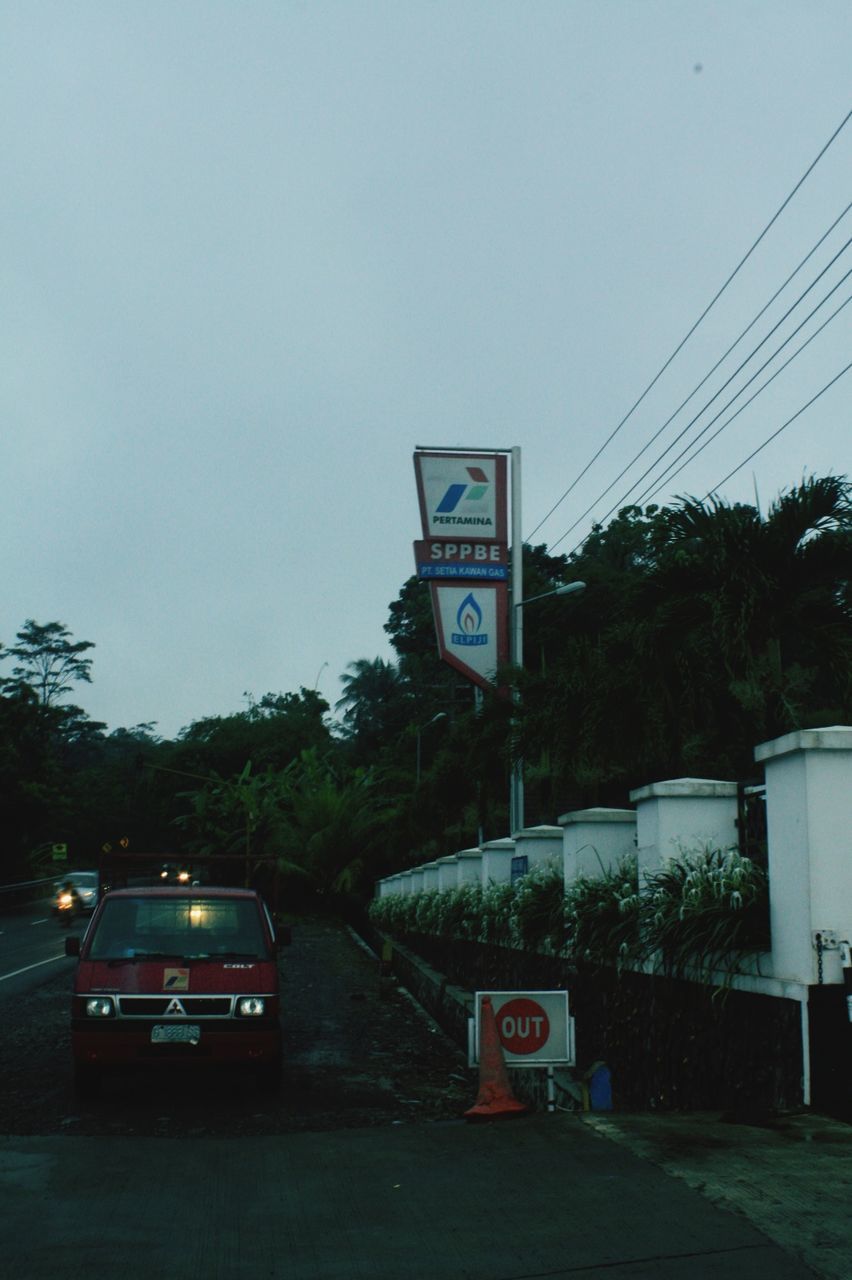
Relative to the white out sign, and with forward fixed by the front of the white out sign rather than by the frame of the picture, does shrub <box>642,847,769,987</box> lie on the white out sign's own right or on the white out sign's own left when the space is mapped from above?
on the white out sign's own left

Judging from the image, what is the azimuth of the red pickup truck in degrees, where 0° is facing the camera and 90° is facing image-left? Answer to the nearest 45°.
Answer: approximately 0°

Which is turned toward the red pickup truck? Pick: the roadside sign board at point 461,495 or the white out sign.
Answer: the roadside sign board

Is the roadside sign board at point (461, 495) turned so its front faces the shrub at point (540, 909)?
yes

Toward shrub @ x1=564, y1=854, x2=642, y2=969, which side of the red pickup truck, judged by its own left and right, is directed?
left

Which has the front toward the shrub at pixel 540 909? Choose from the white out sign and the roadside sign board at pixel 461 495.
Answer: the roadside sign board

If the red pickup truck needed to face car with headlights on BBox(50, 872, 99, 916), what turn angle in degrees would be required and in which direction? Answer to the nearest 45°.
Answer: approximately 180°

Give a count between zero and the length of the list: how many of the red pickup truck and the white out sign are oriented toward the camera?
2

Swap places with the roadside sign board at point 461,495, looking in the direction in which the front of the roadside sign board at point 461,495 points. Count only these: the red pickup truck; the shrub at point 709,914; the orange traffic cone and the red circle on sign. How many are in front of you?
4

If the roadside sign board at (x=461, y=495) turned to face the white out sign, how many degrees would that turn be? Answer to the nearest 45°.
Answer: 0° — it already faces it

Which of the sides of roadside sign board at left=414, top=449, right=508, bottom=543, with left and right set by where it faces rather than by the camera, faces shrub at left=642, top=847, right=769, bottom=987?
front
